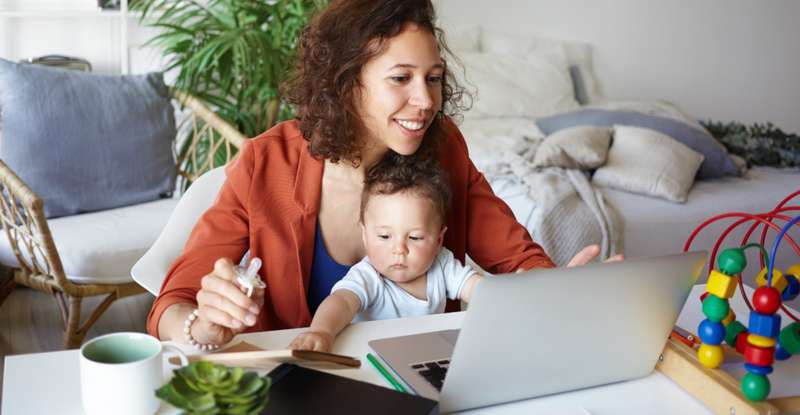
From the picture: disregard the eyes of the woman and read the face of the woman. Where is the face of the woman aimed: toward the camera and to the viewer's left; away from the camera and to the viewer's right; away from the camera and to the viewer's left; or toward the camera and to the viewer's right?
toward the camera and to the viewer's right

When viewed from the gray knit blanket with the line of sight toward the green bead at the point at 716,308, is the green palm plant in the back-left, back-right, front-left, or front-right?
back-right

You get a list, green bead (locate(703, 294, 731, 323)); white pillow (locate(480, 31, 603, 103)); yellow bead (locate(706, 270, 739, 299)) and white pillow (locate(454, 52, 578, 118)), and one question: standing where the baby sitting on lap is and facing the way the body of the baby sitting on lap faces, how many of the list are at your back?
2

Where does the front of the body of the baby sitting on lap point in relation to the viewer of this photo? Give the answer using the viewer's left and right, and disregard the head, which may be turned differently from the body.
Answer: facing the viewer

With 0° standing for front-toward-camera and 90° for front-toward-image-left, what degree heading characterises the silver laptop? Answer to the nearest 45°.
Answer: approximately 135°

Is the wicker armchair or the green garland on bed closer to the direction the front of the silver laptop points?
the wicker armchair

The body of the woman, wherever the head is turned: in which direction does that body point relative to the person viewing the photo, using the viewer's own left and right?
facing the viewer and to the right of the viewer

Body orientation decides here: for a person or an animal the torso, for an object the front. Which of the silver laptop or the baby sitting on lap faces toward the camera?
the baby sitting on lap

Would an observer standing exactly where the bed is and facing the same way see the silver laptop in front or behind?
in front

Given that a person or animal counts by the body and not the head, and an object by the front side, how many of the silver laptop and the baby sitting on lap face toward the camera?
1

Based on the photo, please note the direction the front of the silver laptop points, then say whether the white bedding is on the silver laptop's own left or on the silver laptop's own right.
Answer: on the silver laptop's own right

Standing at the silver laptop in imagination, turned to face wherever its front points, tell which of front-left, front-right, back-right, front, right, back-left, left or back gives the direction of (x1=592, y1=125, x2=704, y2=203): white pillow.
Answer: front-right

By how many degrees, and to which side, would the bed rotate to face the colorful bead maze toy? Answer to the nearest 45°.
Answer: approximately 45° to its right

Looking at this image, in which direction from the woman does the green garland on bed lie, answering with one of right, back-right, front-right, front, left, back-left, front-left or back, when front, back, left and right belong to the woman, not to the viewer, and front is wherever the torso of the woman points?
left

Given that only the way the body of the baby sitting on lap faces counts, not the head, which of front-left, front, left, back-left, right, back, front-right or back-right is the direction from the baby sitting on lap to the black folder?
front

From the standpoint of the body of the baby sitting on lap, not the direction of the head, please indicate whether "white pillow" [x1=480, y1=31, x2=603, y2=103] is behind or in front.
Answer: behind
